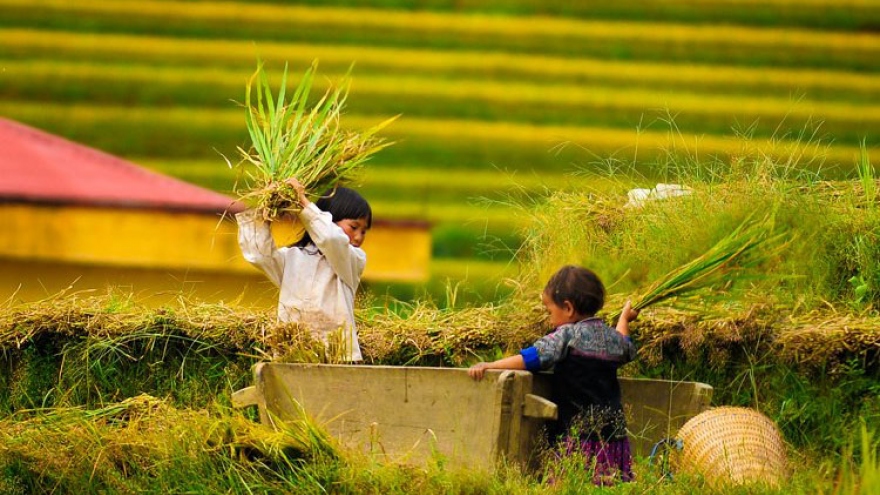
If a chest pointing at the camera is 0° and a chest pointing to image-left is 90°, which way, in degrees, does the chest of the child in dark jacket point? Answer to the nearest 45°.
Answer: approximately 135°

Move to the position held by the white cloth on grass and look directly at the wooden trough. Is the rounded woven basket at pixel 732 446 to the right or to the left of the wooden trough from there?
left

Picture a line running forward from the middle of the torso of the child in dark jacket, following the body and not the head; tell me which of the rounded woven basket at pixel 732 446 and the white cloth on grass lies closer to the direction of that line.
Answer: the white cloth on grass

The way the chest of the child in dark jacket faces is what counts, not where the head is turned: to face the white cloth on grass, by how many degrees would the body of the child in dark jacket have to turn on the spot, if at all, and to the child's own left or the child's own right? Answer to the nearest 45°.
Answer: approximately 45° to the child's own right

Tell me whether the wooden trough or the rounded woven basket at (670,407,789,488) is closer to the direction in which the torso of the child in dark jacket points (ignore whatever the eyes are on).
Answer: the wooden trough

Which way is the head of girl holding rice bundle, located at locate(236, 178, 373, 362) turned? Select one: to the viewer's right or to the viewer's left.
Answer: to the viewer's right

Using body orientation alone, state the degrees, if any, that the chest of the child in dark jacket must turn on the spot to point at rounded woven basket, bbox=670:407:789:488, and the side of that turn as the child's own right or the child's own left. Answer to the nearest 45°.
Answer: approximately 135° to the child's own right
